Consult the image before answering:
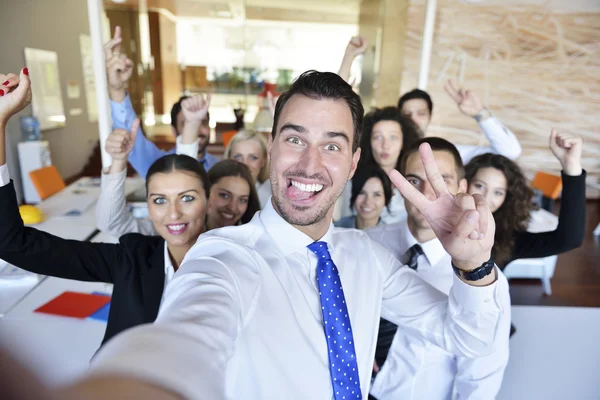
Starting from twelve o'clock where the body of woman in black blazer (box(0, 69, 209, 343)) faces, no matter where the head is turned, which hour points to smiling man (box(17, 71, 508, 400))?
The smiling man is roughly at 11 o'clock from the woman in black blazer.

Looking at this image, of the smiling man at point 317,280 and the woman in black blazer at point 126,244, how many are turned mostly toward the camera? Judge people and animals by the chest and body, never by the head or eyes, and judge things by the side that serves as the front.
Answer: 2

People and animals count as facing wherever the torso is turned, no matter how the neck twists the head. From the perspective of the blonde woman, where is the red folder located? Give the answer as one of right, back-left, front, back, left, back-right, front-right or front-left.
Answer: front-right

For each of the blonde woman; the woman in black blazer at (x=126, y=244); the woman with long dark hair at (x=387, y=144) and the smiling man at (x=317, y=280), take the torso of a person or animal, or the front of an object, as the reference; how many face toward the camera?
4

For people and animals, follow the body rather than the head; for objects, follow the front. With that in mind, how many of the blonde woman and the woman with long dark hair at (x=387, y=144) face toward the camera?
2

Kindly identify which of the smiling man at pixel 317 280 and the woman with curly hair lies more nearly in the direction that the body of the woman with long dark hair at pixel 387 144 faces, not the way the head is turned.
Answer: the smiling man

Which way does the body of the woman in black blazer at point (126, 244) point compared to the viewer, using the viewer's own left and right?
facing the viewer

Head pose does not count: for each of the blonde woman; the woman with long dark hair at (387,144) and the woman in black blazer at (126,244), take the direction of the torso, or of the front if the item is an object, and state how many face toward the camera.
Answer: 3

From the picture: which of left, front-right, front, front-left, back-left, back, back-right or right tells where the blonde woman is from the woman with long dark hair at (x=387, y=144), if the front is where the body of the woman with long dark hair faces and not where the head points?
right

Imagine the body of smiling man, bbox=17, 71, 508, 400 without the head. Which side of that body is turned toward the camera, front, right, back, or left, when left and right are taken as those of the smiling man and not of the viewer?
front

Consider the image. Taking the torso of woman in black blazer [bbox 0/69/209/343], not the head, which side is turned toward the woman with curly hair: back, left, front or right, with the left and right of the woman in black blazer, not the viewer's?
left

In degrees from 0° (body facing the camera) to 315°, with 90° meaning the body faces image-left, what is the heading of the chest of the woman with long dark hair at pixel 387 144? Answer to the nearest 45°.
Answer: approximately 0°
